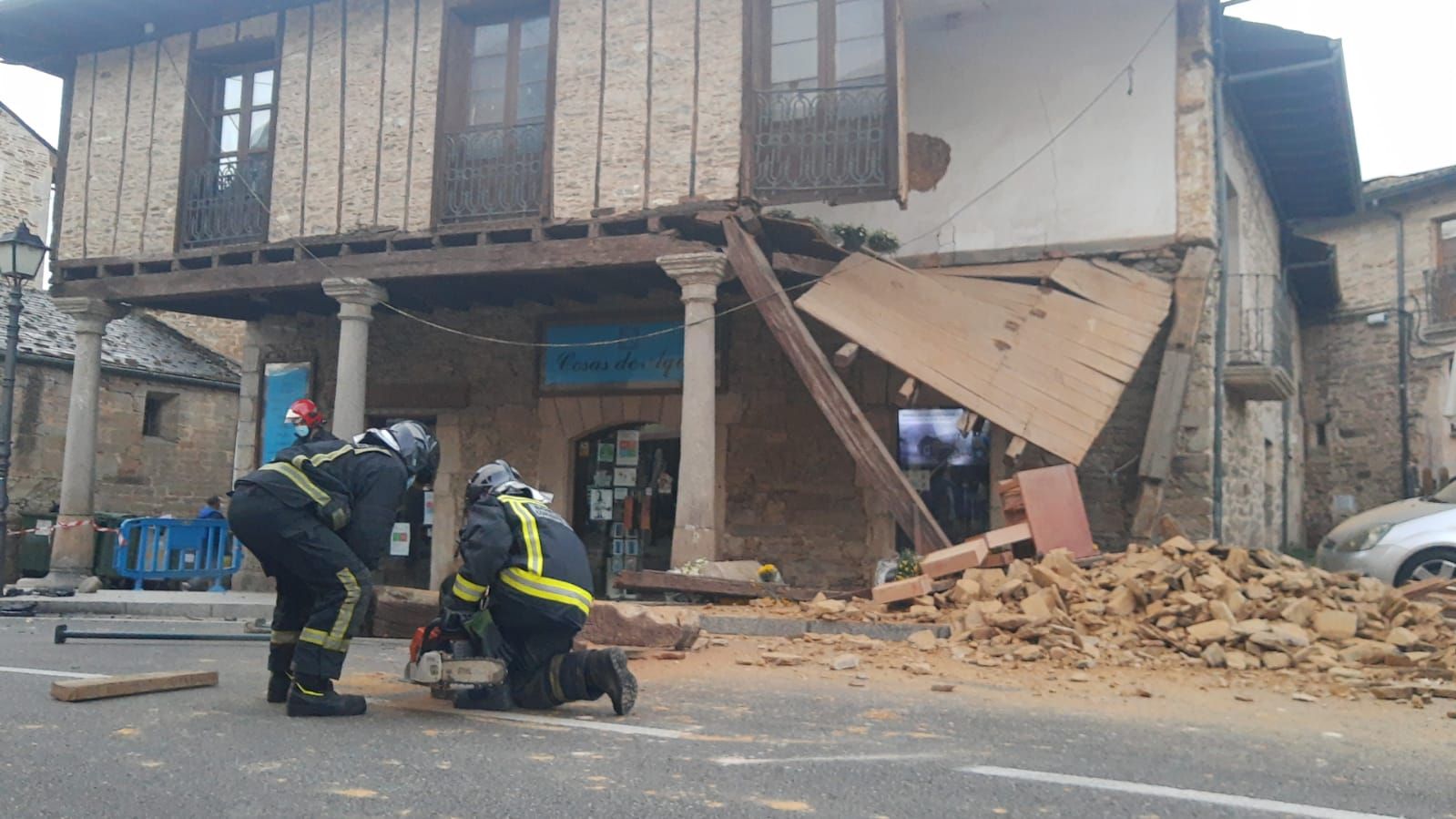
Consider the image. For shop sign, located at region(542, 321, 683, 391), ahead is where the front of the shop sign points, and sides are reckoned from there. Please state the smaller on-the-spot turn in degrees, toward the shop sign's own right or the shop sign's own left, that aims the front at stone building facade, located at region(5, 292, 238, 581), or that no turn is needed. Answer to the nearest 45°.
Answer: approximately 135° to the shop sign's own right

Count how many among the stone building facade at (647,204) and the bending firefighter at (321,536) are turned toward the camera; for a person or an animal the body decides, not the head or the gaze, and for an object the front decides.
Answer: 1

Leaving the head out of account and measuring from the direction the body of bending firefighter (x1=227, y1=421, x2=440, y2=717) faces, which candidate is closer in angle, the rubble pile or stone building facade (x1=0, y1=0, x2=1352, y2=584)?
the rubble pile

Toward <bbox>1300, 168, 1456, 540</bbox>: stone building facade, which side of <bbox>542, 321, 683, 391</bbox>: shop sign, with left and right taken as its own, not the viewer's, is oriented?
left

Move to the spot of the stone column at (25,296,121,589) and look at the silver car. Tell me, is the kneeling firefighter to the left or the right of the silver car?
right

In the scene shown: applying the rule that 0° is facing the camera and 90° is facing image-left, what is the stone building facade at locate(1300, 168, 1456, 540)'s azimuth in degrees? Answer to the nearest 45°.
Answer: approximately 45°

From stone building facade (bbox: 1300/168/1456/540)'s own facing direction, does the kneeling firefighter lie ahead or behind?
ahead

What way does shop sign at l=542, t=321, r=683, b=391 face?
toward the camera

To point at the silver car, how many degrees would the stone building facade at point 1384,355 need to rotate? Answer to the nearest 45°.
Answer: approximately 45° to its left

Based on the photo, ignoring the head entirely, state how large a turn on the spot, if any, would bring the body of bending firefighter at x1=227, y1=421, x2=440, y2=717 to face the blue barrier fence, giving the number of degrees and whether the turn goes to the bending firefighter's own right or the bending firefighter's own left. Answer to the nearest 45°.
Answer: approximately 90° to the bending firefighter's own left

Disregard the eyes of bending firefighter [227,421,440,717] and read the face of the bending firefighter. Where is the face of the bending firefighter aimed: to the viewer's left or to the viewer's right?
to the viewer's right

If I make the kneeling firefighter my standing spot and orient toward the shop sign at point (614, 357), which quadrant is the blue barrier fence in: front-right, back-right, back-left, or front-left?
front-left
